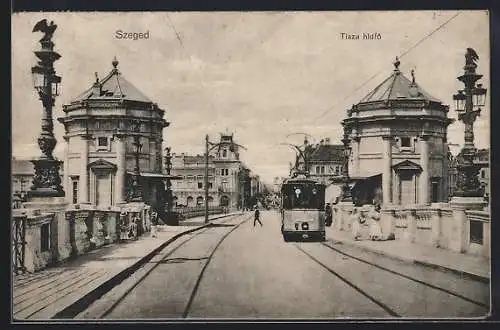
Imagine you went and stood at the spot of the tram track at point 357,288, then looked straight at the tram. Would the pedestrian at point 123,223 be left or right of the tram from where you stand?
left

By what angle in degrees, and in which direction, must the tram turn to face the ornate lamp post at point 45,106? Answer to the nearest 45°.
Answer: approximately 45° to its right

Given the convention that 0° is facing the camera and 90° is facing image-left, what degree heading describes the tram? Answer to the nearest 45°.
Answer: approximately 0°
